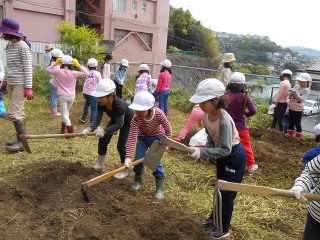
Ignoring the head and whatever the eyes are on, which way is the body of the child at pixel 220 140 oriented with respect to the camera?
to the viewer's left

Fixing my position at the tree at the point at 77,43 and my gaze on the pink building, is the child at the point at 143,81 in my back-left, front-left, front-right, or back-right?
back-right

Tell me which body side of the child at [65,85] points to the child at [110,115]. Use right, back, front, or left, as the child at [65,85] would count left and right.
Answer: back

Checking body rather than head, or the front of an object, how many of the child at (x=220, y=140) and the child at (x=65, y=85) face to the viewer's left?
1

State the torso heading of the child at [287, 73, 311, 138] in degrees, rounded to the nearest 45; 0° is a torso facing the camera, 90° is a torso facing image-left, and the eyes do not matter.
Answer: approximately 45°

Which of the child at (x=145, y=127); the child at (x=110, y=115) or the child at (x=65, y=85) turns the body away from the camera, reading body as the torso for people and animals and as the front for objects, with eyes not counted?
the child at (x=65, y=85)

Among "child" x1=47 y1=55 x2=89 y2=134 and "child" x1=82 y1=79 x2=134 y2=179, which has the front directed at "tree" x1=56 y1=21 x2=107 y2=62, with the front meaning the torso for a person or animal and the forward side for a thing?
"child" x1=47 y1=55 x2=89 y2=134

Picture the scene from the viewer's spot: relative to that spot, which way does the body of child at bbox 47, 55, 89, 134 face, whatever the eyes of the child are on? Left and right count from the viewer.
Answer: facing away from the viewer

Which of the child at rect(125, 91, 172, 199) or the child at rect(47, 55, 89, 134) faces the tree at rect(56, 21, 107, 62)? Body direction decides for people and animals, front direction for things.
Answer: the child at rect(47, 55, 89, 134)

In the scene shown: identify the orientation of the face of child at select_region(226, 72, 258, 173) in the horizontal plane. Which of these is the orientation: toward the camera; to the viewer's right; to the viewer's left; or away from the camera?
away from the camera

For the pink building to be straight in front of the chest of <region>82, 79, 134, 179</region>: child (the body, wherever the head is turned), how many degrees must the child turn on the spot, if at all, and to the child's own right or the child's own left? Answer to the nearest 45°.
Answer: approximately 135° to the child's own right
